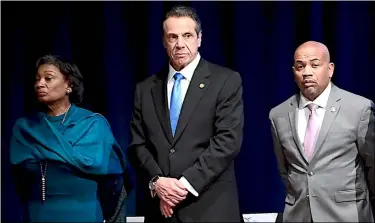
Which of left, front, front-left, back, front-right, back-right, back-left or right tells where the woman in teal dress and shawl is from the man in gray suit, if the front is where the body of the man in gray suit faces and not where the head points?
front-right

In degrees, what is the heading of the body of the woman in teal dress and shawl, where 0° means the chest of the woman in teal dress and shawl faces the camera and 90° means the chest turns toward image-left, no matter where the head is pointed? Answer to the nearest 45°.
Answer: approximately 45°

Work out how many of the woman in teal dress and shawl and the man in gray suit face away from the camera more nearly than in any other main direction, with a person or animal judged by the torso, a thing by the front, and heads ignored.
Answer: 0

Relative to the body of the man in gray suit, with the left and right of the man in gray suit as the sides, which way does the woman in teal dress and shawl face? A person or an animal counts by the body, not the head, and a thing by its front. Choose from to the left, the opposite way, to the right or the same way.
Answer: the same way

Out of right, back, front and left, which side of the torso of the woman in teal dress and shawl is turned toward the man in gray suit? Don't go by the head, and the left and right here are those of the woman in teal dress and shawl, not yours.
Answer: left
